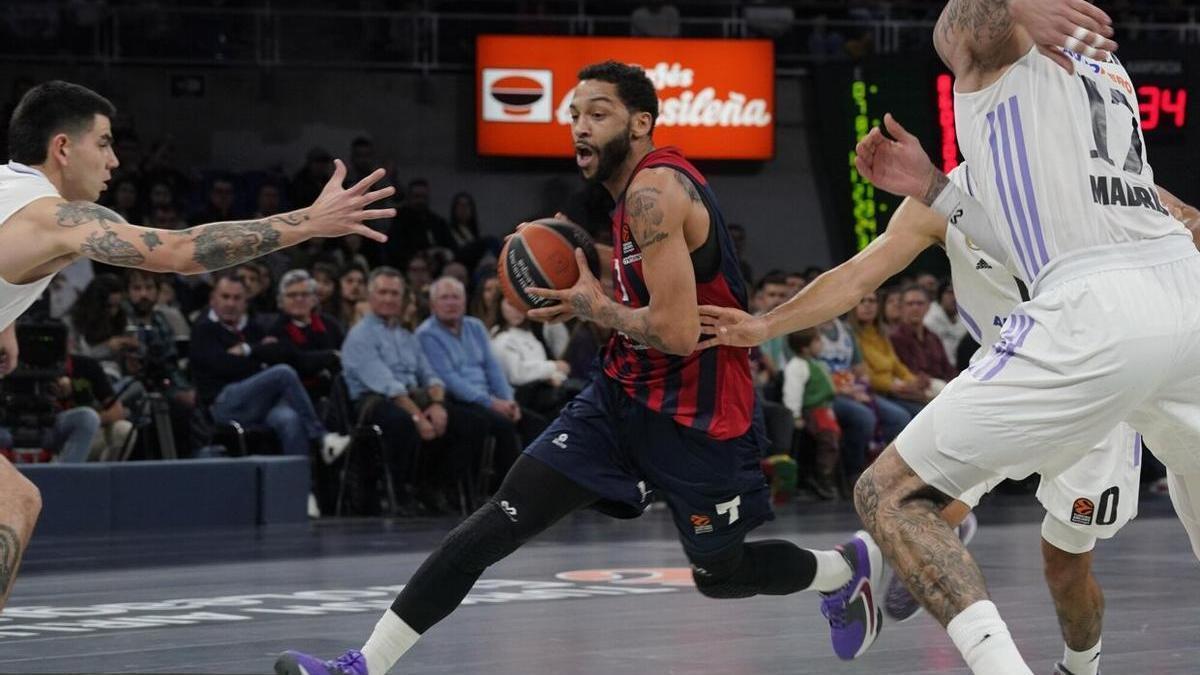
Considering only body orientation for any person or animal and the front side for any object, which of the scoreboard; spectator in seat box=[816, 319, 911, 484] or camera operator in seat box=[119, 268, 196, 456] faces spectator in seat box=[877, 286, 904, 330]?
the scoreboard

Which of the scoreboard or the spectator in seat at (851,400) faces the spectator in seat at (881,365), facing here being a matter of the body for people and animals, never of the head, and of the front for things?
the scoreboard

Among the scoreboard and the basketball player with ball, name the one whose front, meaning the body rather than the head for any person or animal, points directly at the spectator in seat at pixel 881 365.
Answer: the scoreboard

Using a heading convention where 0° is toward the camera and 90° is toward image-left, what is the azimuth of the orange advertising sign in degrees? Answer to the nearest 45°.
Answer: approximately 0°

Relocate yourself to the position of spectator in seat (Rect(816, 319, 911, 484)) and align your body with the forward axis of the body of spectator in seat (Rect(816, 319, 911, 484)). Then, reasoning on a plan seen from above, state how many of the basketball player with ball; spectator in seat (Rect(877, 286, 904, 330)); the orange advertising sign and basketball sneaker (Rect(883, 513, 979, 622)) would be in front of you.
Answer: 2

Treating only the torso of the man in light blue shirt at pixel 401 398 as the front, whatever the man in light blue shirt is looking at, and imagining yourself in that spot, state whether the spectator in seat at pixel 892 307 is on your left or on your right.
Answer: on your left

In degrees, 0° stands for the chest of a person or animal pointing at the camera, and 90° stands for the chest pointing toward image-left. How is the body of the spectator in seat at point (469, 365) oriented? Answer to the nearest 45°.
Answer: approximately 315°
